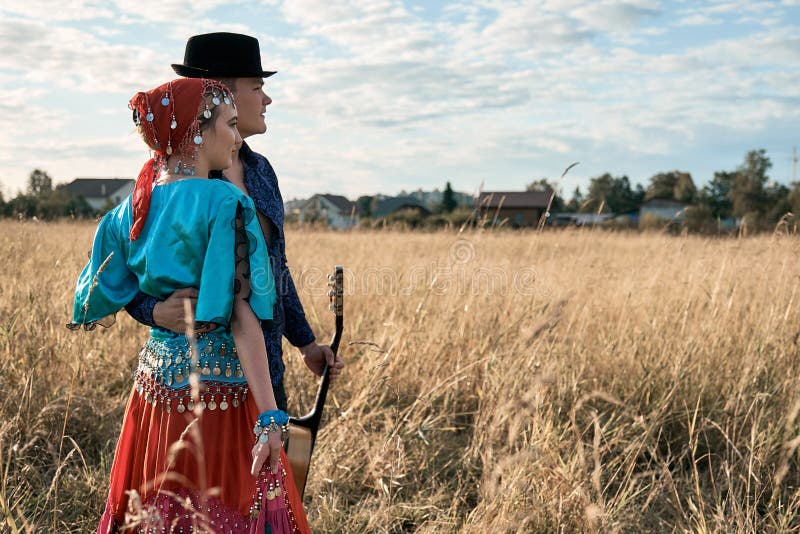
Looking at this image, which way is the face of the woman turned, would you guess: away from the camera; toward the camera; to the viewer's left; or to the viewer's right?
to the viewer's right

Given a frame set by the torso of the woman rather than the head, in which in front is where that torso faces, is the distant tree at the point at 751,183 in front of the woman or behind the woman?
in front

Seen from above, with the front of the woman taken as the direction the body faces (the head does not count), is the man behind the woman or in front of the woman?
in front

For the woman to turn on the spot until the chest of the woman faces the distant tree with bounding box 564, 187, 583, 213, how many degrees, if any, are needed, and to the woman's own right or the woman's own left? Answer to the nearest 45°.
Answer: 0° — they already face it

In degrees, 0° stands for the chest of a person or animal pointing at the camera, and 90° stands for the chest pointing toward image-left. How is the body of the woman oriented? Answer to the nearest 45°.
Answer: approximately 225°

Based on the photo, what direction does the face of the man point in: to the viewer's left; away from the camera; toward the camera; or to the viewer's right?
to the viewer's right
